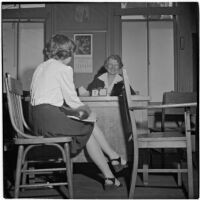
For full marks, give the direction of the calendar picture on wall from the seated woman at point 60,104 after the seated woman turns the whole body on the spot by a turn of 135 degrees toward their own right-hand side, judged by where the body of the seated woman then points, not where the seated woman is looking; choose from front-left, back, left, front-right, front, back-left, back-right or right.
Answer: back

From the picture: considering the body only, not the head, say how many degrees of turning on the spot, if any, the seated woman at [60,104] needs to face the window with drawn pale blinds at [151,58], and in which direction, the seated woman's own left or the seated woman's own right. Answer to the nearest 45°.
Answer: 0° — they already face it

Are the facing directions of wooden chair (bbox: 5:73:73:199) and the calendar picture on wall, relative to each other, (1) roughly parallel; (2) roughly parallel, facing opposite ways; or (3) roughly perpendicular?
roughly perpendicular

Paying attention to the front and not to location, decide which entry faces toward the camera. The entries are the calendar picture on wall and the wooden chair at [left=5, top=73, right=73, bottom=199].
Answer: the calendar picture on wall

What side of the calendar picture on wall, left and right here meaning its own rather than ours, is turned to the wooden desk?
front

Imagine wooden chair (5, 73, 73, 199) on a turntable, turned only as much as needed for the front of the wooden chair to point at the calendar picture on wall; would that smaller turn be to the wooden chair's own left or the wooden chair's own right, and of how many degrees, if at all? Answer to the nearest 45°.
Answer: approximately 90° to the wooden chair's own left

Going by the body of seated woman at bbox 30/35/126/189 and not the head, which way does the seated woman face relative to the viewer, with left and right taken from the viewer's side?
facing away from the viewer and to the right of the viewer

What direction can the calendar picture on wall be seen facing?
toward the camera

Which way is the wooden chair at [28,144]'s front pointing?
to the viewer's right

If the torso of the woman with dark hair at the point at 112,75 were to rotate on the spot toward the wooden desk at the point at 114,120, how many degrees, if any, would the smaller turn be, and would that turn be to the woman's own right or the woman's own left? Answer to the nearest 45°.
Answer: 0° — they already face it

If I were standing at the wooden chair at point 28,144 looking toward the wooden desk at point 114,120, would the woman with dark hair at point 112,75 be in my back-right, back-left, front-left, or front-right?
front-left
